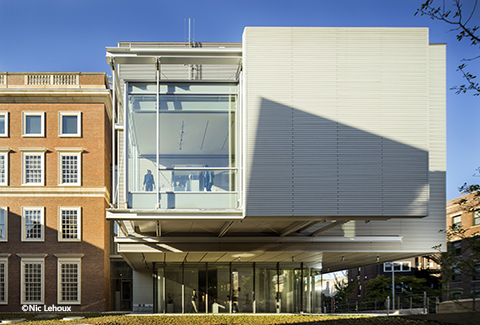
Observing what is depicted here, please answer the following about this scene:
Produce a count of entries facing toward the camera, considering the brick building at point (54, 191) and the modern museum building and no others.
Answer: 2

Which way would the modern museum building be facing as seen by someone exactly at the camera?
facing the viewer

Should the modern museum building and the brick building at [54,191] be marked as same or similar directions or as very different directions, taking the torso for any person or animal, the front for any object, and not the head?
same or similar directions

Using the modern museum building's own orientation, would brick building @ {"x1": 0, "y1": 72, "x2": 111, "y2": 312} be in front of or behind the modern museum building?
behind

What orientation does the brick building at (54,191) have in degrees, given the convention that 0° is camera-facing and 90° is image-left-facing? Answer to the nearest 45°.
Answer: approximately 0°
